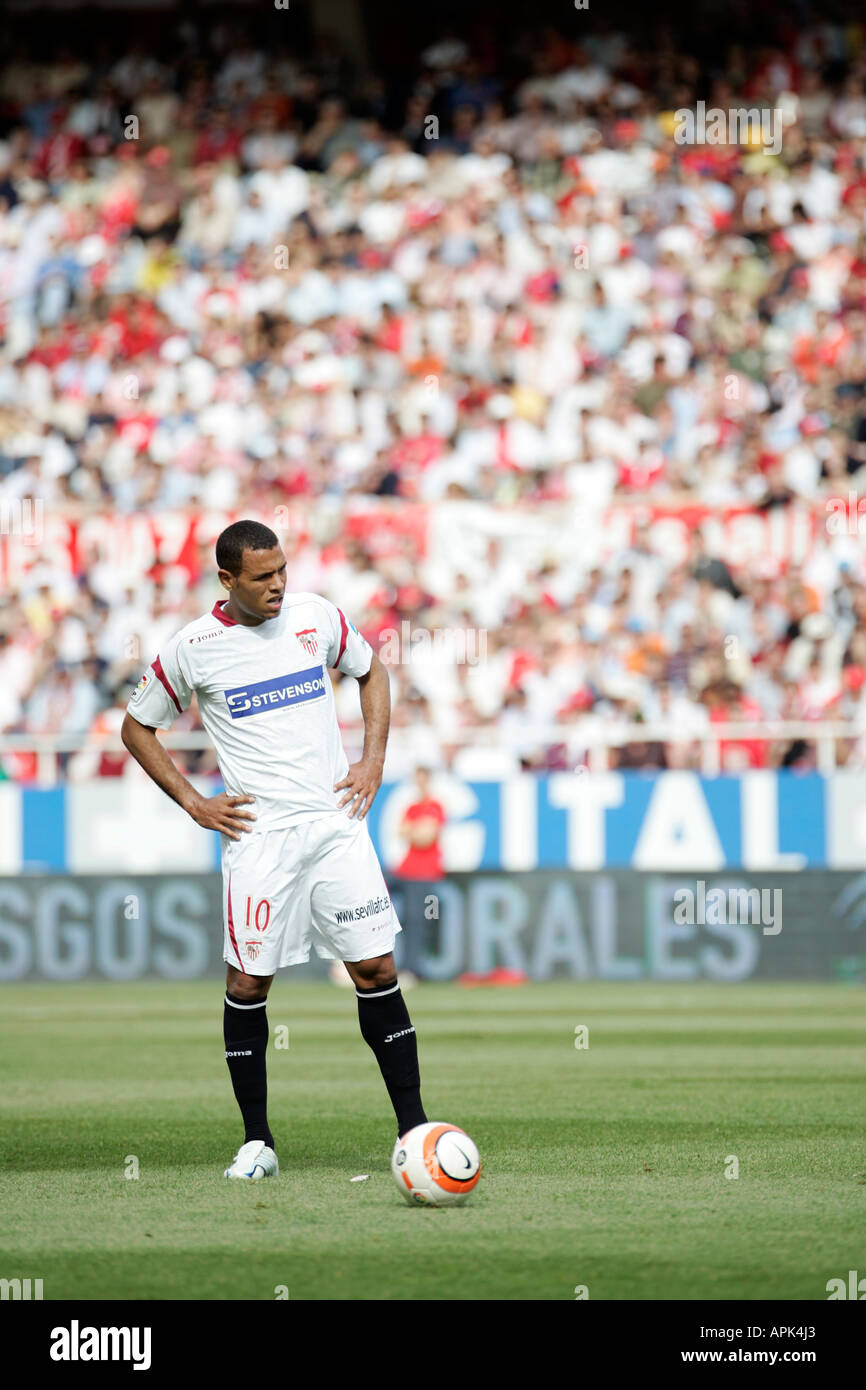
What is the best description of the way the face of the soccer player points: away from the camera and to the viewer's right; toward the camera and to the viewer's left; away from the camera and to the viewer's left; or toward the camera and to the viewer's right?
toward the camera and to the viewer's right

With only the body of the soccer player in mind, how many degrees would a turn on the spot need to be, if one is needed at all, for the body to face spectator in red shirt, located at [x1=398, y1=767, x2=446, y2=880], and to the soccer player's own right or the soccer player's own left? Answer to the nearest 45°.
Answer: approximately 180°

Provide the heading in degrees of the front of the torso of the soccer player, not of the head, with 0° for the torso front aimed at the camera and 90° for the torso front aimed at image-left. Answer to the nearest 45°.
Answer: approximately 0°
